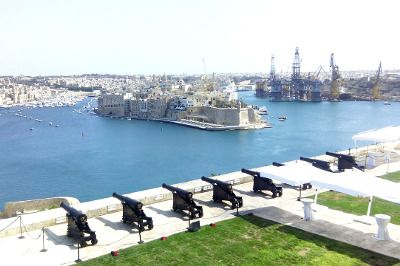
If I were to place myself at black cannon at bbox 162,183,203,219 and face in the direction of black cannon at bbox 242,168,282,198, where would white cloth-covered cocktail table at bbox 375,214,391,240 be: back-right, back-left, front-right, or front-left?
front-right

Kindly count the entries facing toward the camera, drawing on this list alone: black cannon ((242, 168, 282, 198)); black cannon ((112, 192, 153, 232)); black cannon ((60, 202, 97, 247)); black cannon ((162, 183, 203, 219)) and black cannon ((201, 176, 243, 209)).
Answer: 0

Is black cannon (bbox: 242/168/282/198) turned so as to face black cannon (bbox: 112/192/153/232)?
no

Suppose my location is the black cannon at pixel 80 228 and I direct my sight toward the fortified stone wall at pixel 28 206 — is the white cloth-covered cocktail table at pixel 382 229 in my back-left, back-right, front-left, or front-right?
back-right

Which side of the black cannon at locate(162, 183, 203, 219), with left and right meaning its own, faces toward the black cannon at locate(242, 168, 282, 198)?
right

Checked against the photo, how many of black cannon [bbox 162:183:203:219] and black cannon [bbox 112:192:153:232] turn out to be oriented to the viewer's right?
0

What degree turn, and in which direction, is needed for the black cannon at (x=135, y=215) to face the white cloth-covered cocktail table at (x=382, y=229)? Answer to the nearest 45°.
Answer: approximately 135° to its right

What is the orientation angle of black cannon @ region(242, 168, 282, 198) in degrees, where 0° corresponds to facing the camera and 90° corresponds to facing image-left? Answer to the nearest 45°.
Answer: approximately 135°

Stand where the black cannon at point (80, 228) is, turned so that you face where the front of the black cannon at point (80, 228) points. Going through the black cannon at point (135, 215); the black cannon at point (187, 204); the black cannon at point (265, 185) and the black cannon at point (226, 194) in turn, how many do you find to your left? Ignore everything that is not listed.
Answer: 0

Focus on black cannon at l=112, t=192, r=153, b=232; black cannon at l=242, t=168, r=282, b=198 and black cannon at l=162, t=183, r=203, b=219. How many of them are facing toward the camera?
0

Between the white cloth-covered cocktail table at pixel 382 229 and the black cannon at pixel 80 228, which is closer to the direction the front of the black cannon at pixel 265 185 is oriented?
the black cannon

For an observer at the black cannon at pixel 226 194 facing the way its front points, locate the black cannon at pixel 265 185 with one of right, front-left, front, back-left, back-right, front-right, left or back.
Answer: right

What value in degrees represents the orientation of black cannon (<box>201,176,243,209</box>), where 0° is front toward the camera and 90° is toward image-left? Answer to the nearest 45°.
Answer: approximately 135°

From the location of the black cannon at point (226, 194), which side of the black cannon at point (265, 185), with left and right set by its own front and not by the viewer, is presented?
left

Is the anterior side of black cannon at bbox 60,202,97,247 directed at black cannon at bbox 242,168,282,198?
no

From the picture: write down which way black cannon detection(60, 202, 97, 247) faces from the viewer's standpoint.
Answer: facing away from the viewer and to the left of the viewer

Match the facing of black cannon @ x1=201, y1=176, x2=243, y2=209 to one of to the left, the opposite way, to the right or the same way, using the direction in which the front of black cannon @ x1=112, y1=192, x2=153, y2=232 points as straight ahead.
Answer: the same way

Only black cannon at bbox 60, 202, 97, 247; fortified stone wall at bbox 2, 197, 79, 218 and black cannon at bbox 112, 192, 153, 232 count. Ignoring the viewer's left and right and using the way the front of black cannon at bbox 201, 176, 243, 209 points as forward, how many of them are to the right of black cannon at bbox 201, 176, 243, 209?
0

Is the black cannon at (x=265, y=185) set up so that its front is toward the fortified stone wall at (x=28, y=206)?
no

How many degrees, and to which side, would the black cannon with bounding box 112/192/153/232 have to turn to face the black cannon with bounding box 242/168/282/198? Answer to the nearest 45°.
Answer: approximately 90° to its right

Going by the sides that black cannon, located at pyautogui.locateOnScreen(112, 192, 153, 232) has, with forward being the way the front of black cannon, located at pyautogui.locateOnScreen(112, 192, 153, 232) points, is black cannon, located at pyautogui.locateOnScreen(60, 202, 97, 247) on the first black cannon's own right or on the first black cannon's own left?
on the first black cannon's own left

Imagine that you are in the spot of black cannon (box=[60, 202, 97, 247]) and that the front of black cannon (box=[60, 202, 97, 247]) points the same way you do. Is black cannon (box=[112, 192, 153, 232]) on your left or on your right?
on your right

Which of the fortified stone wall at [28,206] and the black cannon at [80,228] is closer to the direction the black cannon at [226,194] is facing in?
the fortified stone wall

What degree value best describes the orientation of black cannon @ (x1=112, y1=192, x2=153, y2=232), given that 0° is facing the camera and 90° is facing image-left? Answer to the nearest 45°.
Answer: approximately 135°

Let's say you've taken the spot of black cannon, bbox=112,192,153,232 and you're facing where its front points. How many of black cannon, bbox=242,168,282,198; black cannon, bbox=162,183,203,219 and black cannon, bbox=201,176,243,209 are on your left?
0
